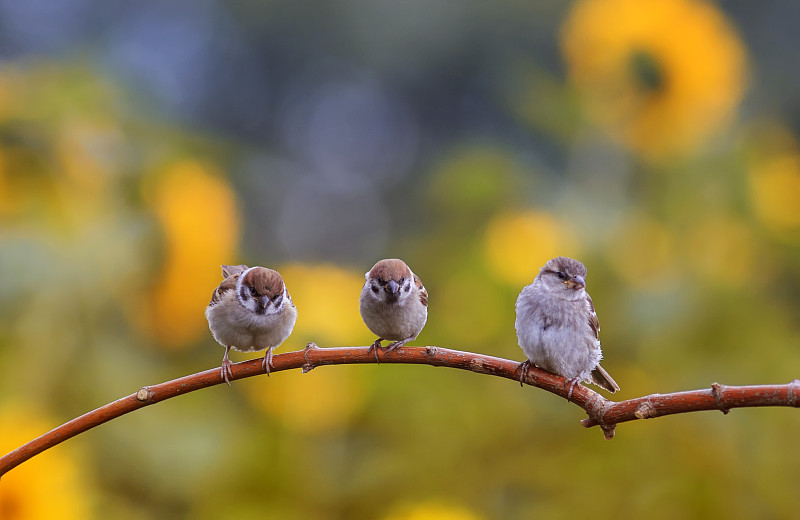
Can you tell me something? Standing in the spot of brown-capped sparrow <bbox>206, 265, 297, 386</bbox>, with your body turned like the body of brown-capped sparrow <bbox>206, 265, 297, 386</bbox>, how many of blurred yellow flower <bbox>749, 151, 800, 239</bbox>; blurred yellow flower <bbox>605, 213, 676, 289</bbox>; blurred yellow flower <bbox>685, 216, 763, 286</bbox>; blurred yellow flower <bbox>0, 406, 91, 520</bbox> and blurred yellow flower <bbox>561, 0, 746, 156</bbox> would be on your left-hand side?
4

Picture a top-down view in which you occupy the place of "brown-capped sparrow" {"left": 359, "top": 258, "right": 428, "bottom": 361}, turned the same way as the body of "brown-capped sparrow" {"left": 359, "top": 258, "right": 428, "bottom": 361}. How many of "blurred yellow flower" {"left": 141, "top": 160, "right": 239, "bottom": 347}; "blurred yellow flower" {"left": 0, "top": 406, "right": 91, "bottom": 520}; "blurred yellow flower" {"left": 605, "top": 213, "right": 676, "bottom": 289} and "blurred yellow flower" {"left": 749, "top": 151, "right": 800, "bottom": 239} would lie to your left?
2

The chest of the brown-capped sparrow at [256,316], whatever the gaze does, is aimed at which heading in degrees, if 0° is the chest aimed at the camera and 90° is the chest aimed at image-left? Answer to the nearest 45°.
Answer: approximately 0°

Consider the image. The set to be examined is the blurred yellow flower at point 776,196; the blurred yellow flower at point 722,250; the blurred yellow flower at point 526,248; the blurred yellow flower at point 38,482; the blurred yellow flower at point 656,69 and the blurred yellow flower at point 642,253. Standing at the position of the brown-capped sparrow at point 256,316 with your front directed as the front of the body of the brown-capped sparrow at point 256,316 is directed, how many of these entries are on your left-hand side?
5

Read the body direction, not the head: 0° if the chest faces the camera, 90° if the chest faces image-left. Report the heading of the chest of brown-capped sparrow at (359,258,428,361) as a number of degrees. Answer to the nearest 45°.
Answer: approximately 0°

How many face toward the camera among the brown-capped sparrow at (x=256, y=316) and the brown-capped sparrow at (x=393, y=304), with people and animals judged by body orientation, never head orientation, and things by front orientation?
2
